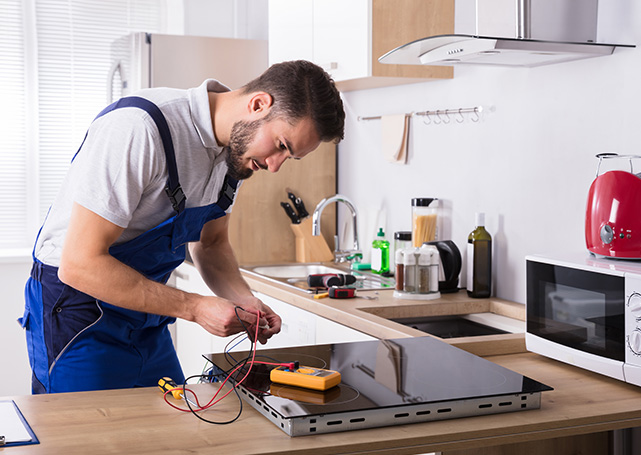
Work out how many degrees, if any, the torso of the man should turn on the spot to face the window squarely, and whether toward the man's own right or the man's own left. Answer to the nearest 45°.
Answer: approximately 135° to the man's own left

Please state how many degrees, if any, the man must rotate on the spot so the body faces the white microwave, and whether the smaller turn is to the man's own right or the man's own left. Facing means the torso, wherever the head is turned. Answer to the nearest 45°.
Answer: approximately 45° to the man's own left

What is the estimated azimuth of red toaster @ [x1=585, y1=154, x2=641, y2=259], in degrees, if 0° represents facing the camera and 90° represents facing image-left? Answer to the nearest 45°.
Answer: approximately 45°

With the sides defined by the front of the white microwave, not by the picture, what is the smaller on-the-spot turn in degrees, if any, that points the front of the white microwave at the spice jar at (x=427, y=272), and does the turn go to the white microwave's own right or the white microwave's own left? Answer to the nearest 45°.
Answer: approximately 90° to the white microwave's own right

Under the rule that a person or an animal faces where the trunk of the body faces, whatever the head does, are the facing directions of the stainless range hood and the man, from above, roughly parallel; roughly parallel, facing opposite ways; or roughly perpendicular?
roughly perpendicular

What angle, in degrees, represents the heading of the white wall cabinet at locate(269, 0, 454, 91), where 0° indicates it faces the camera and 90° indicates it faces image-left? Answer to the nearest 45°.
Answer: approximately 45°

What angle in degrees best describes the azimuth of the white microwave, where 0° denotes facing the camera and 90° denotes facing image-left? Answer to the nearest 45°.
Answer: approximately 45°
